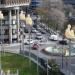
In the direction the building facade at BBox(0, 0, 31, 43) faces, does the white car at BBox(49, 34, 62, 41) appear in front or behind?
in front

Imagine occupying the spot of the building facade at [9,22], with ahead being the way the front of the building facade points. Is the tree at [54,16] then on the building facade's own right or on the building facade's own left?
on the building facade's own left

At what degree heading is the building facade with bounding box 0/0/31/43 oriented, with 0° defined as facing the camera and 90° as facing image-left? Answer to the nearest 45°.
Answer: approximately 315°
